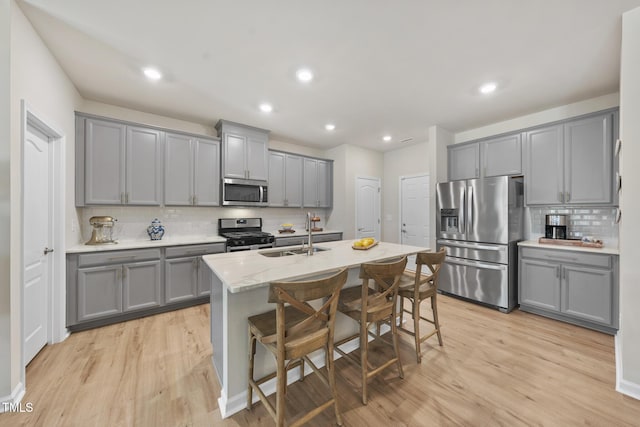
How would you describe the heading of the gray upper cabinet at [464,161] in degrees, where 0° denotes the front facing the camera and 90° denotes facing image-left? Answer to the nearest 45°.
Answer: approximately 0°

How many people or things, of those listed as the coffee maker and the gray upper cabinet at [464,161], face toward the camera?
2

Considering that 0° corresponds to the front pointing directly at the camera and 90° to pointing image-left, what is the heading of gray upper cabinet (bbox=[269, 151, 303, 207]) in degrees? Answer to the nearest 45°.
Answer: approximately 315°

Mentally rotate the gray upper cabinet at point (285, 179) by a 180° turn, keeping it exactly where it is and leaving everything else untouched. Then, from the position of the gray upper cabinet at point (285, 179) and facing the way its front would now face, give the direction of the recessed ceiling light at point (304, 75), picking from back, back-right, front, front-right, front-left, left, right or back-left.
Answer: back-left

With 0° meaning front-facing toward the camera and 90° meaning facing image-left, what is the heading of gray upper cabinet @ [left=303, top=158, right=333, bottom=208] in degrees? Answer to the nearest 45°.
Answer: approximately 315°

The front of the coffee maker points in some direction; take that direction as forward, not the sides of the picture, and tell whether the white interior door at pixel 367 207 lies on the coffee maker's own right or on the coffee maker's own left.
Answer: on the coffee maker's own right

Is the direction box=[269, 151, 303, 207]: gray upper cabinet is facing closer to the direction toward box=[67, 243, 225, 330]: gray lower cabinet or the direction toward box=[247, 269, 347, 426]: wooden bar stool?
the wooden bar stool

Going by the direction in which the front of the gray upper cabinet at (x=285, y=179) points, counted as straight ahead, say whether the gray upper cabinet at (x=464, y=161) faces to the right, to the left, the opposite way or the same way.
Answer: to the right

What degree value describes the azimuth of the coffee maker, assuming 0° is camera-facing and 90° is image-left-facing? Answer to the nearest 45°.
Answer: approximately 0°

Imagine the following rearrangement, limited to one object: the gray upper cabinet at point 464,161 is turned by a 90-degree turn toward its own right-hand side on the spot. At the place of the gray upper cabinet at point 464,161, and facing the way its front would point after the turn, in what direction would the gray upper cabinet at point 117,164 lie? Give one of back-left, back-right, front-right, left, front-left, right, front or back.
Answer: front-left

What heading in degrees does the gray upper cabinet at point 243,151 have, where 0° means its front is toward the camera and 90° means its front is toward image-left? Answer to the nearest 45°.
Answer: approximately 315°
